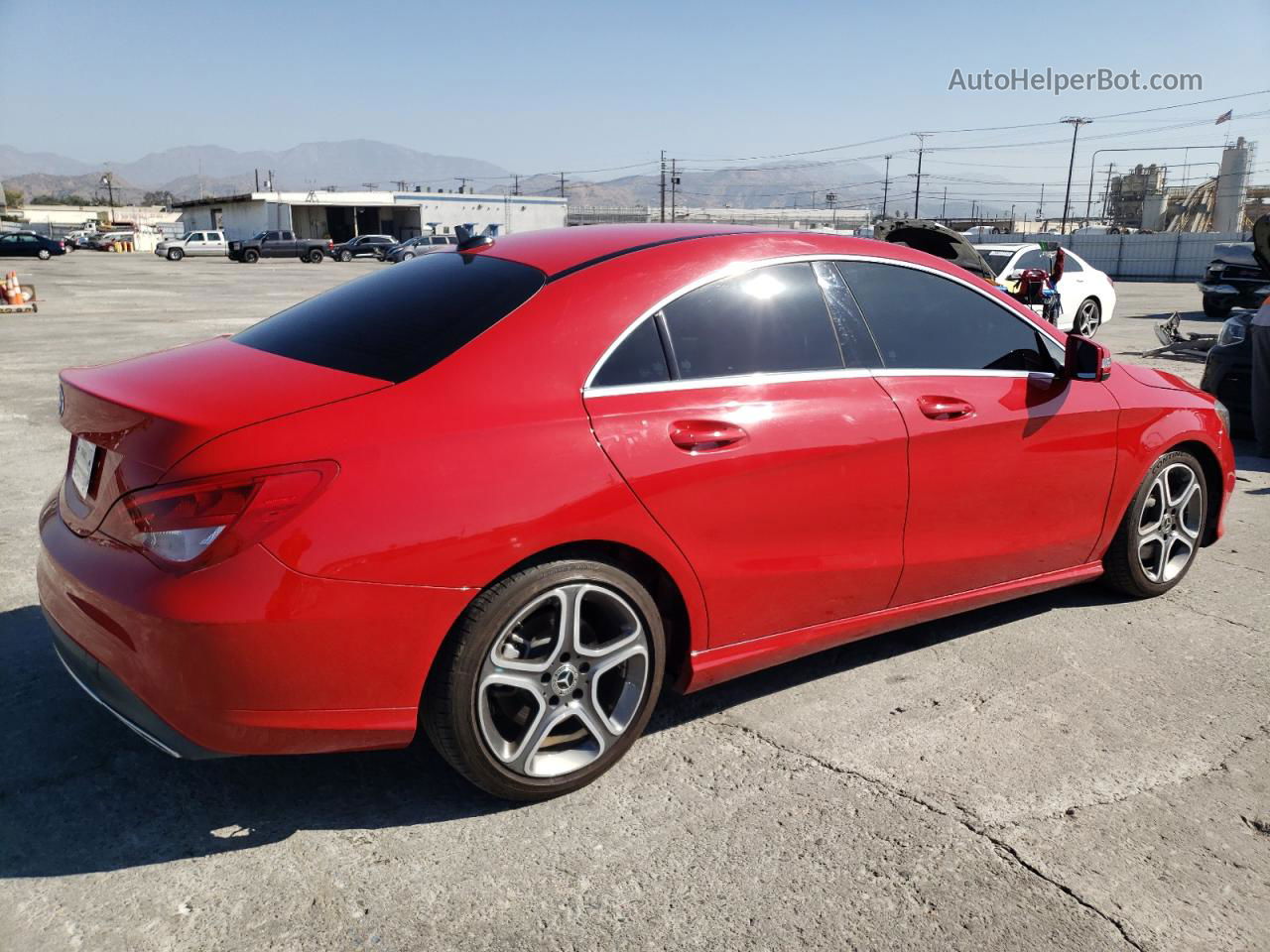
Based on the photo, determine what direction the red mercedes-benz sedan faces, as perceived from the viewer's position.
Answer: facing away from the viewer and to the right of the viewer

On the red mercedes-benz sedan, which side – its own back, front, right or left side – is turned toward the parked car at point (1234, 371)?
front

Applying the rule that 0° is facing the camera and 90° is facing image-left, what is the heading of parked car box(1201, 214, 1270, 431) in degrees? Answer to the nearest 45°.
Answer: approximately 45°

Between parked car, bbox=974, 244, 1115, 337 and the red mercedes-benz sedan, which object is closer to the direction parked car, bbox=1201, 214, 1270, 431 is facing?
the red mercedes-benz sedan

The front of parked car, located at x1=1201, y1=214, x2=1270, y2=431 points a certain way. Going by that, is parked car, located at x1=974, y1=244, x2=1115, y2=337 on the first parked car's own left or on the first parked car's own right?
on the first parked car's own right

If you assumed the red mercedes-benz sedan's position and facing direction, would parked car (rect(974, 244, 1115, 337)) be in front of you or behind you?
in front

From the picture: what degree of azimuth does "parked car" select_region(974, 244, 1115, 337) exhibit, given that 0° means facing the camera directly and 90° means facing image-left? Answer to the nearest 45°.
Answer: approximately 45°

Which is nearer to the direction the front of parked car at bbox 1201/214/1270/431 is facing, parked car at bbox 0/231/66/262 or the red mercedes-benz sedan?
the red mercedes-benz sedan

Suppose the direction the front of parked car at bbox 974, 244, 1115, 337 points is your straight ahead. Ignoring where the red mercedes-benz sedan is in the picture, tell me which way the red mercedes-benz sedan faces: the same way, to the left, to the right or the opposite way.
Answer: the opposite way

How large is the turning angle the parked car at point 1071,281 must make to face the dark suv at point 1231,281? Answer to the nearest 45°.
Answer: approximately 180°

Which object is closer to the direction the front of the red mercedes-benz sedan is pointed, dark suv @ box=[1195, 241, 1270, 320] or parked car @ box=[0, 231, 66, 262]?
the dark suv
